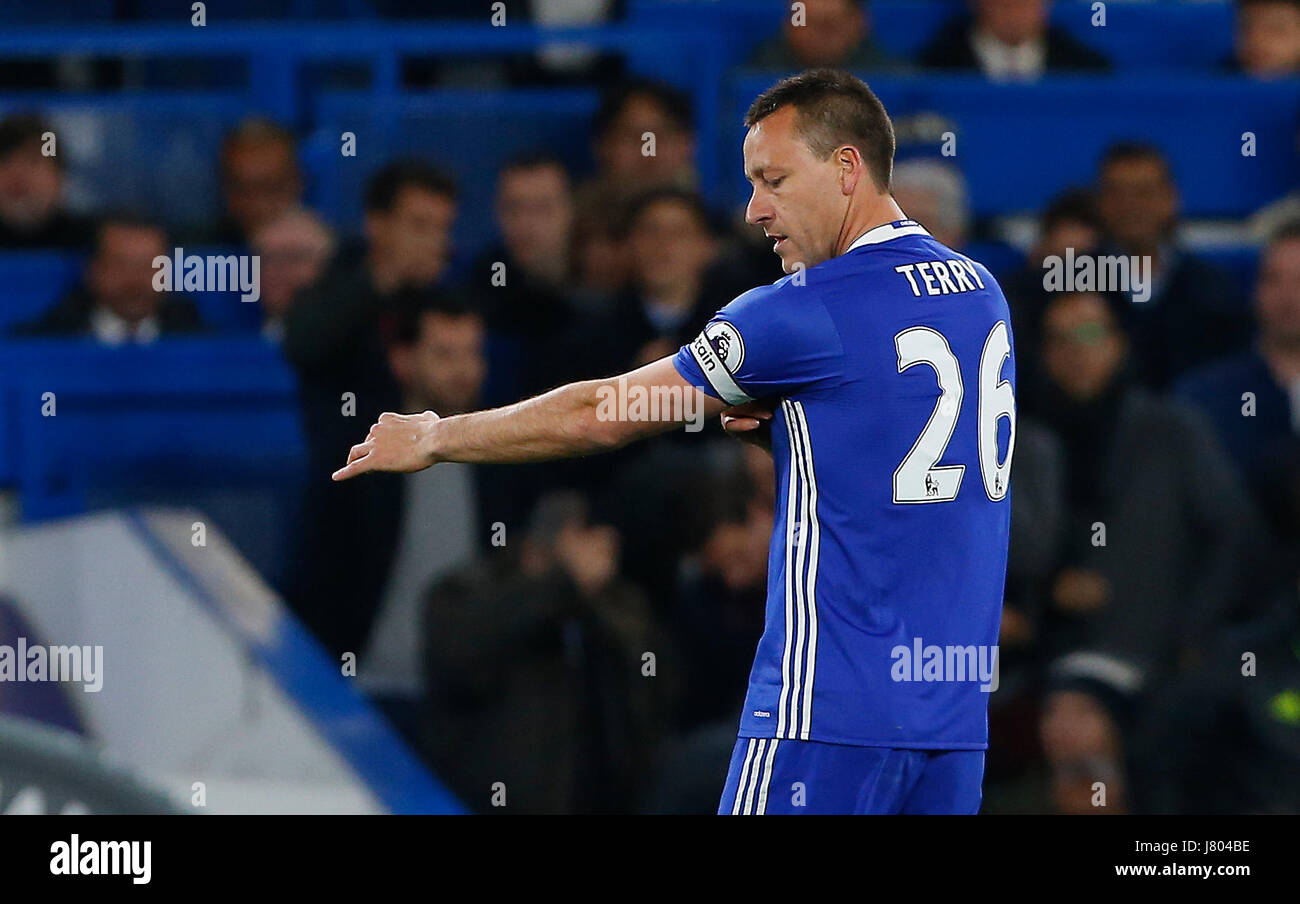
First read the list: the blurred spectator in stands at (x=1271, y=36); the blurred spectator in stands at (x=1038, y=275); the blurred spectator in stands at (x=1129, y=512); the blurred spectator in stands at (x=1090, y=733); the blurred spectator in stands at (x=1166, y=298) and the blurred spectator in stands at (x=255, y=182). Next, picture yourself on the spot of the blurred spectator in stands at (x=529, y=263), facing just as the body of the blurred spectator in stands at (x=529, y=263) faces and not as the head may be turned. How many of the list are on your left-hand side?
5

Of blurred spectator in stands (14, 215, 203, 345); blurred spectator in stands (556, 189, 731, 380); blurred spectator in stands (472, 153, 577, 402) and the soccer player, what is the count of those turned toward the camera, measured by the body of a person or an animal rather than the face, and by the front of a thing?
3
